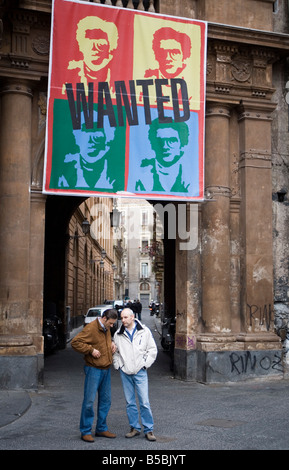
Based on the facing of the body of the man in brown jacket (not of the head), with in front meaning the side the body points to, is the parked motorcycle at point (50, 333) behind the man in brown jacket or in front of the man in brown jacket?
behind

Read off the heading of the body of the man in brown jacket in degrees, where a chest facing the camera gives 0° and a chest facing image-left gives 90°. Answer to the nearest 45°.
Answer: approximately 315°
